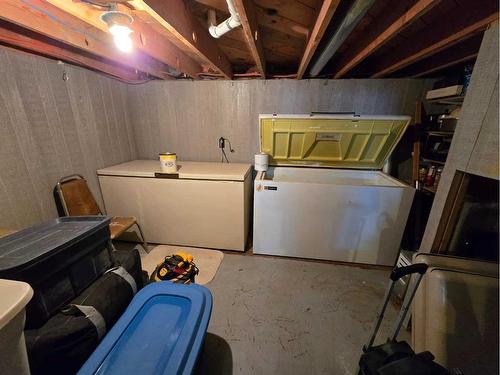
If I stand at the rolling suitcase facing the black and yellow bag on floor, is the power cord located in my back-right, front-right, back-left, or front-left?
front-right

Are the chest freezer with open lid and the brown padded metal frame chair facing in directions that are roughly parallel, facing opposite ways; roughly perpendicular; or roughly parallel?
roughly perpendicular

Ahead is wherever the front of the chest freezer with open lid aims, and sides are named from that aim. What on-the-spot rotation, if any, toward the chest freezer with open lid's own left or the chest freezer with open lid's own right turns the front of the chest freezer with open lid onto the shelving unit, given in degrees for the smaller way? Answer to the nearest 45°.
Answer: approximately 135° to the chest freezer with open lid's own left

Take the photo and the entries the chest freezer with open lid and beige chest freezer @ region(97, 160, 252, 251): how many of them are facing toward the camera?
2

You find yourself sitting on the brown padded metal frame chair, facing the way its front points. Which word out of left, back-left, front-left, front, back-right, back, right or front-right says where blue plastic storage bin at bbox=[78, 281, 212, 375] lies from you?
front-right

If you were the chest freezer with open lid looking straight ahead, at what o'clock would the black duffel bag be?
The black duffel bag is roughly at 1 o'clock from the chest freezer with open lid.

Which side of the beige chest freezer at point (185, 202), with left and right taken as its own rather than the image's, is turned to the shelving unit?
left

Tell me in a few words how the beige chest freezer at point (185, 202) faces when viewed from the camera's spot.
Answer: facing the viewer

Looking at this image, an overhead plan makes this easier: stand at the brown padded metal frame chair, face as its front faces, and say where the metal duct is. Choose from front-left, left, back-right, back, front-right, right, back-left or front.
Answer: front

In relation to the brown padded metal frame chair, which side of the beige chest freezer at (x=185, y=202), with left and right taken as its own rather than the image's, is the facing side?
right

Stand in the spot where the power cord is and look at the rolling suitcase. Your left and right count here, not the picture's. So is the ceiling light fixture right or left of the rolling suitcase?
right

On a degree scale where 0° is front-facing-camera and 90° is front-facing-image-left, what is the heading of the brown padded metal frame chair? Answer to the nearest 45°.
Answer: approximately 315°
